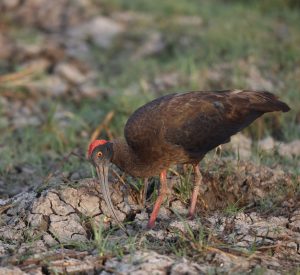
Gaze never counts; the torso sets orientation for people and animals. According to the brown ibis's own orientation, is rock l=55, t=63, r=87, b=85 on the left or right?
on its right

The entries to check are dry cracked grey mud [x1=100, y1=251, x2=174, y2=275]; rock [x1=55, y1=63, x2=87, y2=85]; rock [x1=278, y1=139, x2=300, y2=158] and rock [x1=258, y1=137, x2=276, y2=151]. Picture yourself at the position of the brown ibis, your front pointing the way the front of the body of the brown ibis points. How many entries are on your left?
1

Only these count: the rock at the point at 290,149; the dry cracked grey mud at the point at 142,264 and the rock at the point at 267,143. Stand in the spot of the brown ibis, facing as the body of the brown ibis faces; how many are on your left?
1

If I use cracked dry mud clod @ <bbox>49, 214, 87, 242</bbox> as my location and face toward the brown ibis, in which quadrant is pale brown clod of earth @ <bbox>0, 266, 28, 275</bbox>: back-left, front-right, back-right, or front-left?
back-right

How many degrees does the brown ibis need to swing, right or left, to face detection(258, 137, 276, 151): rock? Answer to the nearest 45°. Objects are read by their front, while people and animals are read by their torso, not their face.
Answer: approximately 135° to its right

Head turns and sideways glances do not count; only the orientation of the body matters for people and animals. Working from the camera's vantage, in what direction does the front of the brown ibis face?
facing to the left of the viewer

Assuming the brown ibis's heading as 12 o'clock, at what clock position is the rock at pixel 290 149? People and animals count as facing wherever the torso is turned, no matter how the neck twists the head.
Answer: The rock is roughly at 4 o'clock from the brown ibis.

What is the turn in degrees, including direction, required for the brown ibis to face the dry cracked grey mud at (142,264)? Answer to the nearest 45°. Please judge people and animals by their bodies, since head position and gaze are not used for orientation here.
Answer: approximately 90° to its left

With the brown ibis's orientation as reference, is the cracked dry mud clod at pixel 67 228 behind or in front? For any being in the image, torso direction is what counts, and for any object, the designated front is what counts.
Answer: in front

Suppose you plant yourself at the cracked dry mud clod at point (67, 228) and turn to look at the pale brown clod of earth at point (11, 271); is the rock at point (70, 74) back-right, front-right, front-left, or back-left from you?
back-right

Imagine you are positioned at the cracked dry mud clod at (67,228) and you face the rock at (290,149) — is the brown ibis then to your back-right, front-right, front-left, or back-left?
front-right

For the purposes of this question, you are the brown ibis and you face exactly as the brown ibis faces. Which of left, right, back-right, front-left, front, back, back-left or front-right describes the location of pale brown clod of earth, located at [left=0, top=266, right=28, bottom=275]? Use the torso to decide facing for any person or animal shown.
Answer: front-left
